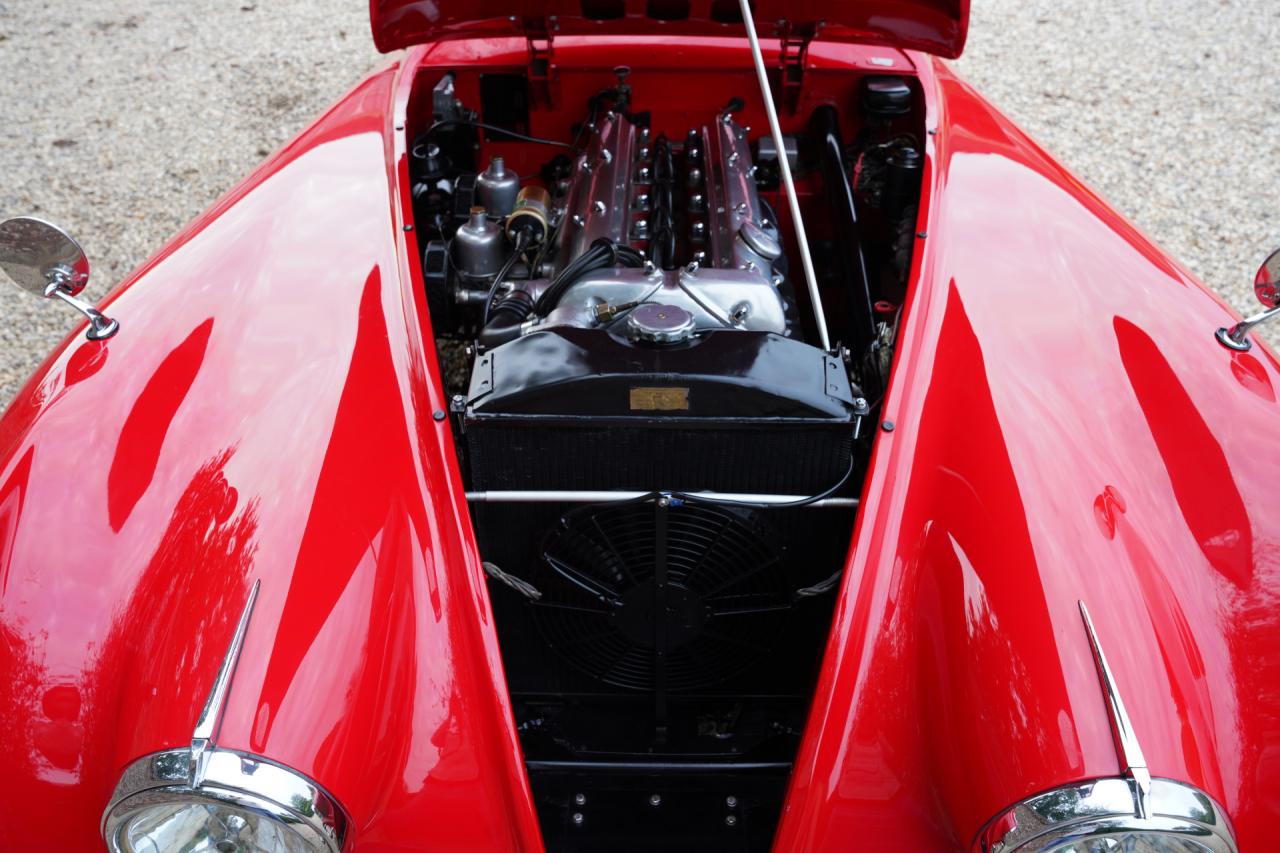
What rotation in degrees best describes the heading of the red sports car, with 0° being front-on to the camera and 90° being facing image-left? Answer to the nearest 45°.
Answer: approximately 0°
